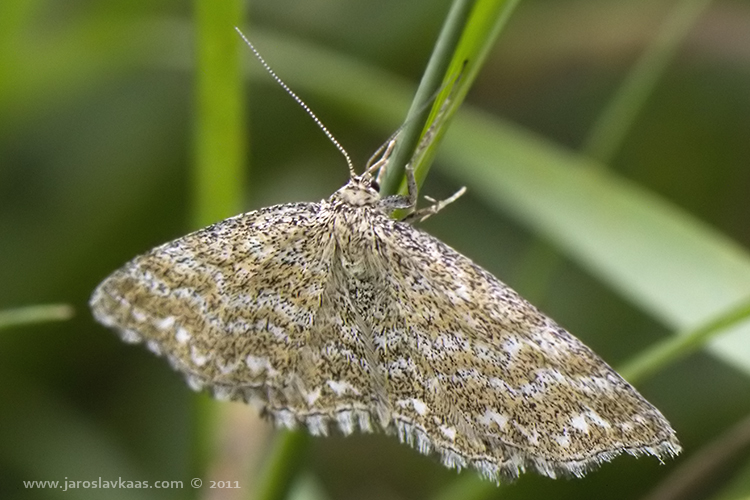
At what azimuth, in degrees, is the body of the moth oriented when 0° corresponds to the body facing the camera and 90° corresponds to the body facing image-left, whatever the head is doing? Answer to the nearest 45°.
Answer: approximately 180°

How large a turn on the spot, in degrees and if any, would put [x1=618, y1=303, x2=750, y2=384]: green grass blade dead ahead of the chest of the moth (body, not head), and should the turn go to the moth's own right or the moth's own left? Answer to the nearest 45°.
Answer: approximately 90° to the moth's own right

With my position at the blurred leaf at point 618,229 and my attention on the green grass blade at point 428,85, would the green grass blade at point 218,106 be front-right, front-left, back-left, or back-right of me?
front-right
